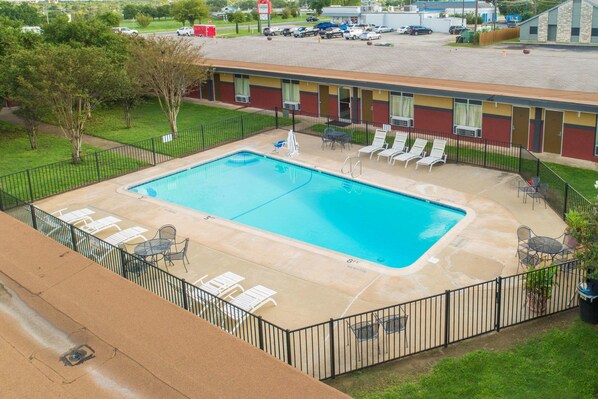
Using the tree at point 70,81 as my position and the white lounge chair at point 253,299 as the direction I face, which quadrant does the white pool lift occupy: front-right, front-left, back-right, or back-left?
front-left

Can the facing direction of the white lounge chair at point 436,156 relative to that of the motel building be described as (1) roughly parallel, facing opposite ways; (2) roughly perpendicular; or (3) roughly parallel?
roughly parallel

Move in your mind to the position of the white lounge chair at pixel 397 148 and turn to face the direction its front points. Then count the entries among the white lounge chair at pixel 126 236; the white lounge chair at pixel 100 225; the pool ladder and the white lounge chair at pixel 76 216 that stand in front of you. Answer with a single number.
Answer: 4

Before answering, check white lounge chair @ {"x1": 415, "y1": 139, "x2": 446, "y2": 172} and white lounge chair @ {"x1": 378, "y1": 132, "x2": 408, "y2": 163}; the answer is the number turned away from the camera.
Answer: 0

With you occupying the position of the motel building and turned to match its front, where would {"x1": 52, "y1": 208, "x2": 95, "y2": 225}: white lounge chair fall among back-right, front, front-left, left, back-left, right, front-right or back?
front

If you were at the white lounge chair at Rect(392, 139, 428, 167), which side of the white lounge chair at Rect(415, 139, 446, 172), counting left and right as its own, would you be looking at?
right

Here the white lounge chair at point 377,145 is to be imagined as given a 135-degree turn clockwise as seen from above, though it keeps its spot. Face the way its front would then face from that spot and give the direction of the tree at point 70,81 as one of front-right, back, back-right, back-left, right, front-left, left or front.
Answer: left

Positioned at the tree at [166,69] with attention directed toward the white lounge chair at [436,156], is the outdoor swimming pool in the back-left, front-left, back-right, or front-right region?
front-right

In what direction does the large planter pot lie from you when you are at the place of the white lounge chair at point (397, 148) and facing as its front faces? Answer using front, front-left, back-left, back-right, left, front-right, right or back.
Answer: front-left

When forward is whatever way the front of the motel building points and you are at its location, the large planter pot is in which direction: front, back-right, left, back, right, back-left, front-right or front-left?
front-left

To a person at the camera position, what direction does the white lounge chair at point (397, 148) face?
facing the viewer and to the left of the viewer

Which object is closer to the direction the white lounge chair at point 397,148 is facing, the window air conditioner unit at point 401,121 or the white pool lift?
the white pool lift

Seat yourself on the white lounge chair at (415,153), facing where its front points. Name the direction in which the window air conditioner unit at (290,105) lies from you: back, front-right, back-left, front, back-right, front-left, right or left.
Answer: right

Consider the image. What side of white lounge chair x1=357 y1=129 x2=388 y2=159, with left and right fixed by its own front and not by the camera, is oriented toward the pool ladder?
front

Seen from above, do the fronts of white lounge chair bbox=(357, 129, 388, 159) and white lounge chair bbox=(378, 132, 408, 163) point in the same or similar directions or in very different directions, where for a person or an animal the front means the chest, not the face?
same or similar directions

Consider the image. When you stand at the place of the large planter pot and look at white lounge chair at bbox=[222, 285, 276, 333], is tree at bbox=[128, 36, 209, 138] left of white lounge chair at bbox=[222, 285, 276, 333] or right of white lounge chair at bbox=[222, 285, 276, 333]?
right

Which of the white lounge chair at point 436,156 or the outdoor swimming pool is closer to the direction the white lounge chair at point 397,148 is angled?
the outdoor swimming pool

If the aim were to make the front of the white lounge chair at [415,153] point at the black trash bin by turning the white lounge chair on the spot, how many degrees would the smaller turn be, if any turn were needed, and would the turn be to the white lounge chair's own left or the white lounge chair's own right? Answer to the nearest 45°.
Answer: approximately 45° to the white lounge chair's own left

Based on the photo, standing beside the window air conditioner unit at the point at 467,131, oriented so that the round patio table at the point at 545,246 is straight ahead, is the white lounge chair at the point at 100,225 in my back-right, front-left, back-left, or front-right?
front-right

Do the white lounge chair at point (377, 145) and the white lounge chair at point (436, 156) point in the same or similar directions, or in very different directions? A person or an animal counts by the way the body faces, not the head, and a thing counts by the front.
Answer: same or similar directions

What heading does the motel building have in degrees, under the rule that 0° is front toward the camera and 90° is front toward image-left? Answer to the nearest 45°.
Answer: approximately 45°
